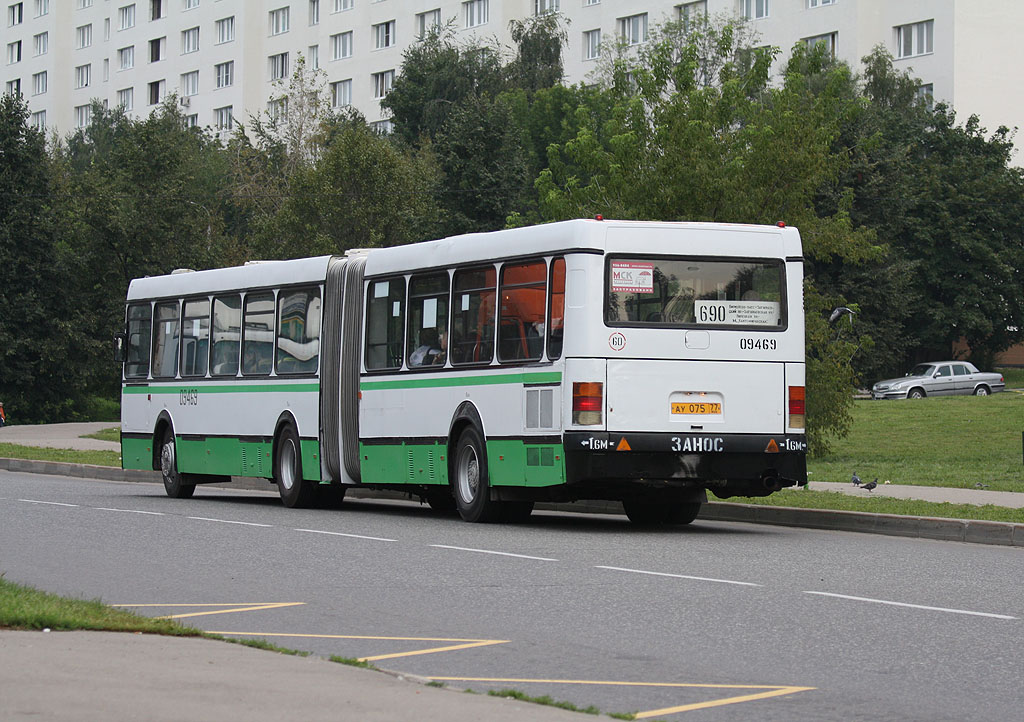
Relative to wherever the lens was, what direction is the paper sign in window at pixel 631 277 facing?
facing the viewer

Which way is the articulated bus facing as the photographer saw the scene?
facing away from the viewer and to the left of the viewer
